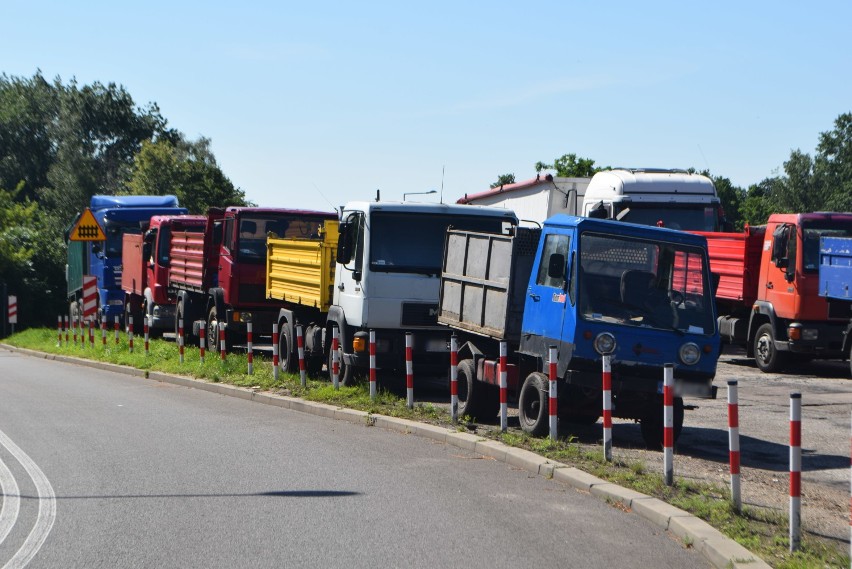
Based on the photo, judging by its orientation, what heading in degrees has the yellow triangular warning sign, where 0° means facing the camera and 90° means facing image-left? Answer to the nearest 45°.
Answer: approximately 0°

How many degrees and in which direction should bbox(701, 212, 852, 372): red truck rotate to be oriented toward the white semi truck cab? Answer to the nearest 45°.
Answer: approximately 180°

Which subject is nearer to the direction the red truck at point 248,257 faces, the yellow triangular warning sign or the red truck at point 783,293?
the red truck

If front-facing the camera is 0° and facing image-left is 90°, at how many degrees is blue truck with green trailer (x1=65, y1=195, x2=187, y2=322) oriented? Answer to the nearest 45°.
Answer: approximately 315°

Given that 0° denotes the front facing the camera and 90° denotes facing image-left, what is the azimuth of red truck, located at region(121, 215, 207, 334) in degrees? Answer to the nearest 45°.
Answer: approximately 315°

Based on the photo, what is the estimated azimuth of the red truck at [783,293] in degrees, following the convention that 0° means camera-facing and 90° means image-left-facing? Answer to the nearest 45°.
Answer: approximately 315°

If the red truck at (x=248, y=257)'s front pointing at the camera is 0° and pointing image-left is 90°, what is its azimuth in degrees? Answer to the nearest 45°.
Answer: approximately 315°

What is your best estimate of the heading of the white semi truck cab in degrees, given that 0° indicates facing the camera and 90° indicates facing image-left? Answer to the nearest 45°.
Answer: approximately 315°

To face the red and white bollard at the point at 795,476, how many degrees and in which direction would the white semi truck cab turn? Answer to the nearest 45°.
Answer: approximately 45° to its right
